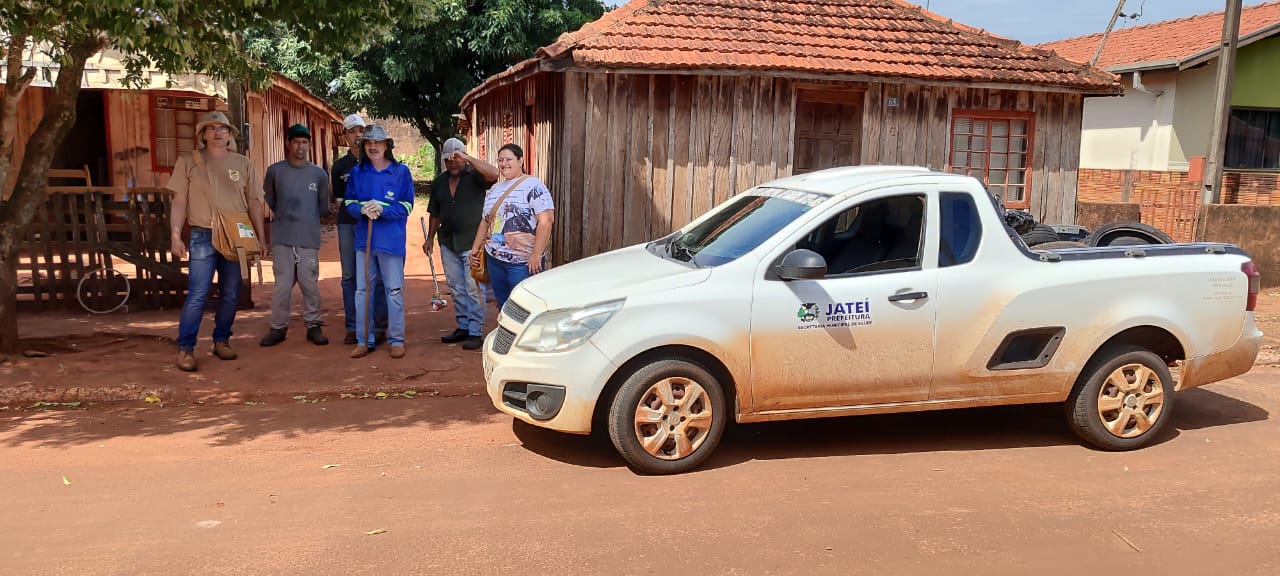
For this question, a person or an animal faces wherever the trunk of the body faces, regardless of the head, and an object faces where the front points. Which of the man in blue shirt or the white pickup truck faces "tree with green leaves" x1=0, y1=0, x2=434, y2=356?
the white pickup truck

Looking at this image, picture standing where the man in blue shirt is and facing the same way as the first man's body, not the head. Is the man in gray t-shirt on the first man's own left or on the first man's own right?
on the first man's own right

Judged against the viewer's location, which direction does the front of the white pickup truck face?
facing to the left of the viewer

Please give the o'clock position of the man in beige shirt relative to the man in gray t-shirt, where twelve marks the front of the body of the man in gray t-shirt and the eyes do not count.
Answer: The man in beige shirt is roughly at 2 o'clock from the man in gray t-shirt.

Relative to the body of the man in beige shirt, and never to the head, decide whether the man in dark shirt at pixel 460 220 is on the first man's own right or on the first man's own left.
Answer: on the first man's own left

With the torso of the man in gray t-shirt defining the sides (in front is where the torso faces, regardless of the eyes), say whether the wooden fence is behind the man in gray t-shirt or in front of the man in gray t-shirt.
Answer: behind

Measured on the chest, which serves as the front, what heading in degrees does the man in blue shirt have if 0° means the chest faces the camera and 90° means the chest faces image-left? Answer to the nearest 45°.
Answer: approximately 0°

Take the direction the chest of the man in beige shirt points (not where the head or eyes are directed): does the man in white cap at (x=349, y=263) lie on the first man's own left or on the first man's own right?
on the first man's own left
